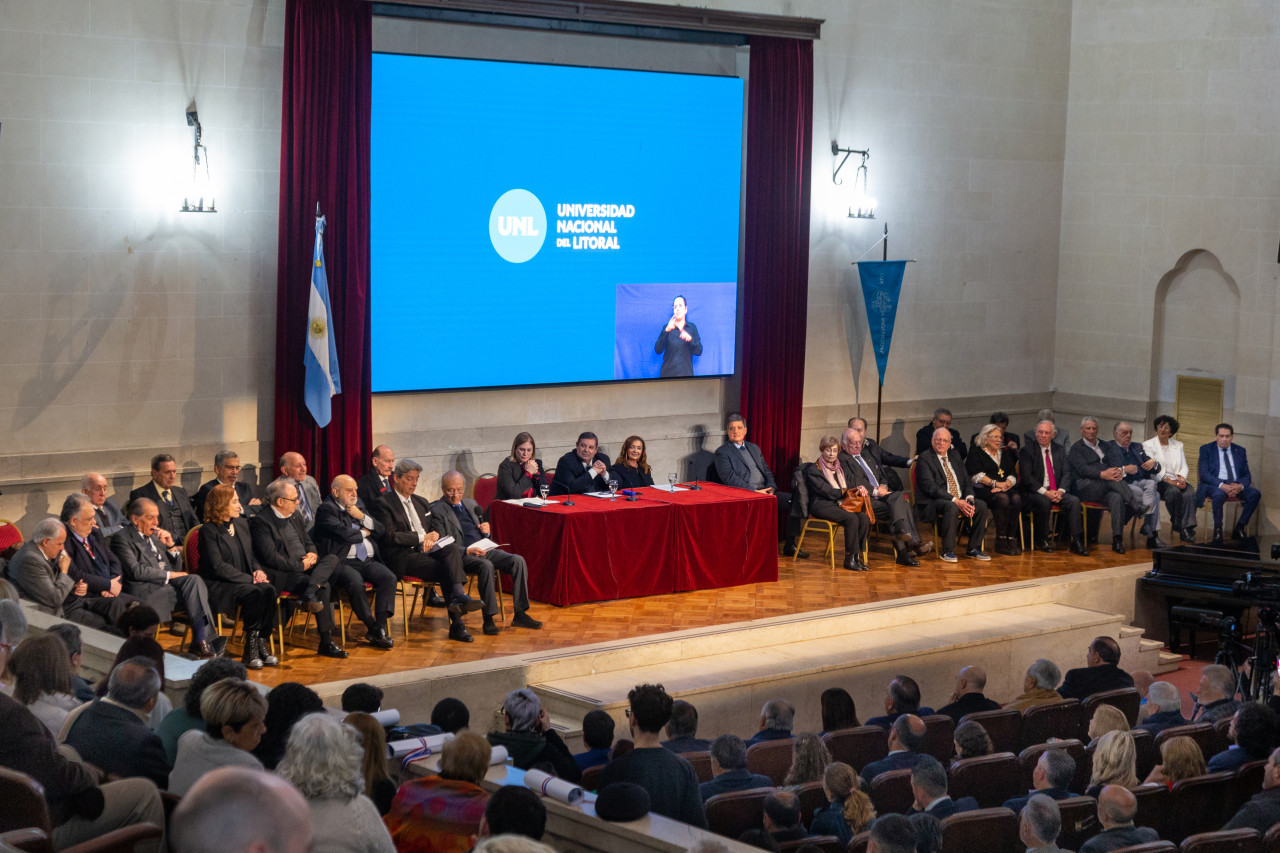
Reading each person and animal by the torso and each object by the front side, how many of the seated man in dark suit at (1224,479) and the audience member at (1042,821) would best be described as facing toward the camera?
1

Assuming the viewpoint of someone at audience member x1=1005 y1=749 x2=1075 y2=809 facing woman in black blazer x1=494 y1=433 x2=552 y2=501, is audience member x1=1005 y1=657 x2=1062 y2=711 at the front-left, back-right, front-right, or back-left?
front-right

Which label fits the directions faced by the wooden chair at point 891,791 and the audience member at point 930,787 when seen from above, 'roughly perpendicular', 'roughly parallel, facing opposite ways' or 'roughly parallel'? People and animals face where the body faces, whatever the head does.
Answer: roughly parallel

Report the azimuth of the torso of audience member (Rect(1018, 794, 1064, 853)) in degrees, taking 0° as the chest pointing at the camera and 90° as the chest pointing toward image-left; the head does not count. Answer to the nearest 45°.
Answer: approximately 135°

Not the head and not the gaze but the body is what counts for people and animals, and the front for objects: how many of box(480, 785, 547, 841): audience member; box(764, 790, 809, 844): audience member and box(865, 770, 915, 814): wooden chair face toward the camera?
0

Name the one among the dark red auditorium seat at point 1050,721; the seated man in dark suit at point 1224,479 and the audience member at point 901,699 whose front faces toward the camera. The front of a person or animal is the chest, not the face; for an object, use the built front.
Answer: the seated man in dark suit

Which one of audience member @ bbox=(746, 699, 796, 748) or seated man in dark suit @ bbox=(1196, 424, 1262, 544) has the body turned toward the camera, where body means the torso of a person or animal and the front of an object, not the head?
the seated man in dark suit

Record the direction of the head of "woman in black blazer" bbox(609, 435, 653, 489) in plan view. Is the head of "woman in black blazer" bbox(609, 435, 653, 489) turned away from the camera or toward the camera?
toward the camera

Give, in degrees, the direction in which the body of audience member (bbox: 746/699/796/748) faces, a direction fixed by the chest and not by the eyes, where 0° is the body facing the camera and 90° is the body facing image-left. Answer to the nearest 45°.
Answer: approximately 180°

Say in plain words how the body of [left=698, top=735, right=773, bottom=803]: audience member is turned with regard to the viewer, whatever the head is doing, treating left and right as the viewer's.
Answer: facing away from the viewer and to the left of the viewer

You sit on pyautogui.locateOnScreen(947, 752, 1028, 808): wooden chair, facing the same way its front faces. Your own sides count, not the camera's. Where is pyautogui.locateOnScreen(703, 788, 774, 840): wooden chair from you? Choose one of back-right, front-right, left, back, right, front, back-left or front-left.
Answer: left

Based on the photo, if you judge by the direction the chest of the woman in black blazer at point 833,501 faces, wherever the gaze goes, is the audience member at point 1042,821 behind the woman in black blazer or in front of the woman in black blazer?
in front

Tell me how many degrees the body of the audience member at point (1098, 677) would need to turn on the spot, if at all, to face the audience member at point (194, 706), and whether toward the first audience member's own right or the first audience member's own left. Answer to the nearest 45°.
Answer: approximately 90° to the first audience member's own left

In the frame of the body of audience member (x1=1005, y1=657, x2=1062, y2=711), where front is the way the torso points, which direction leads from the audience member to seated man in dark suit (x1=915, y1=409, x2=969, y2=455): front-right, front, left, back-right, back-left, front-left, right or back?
front-right

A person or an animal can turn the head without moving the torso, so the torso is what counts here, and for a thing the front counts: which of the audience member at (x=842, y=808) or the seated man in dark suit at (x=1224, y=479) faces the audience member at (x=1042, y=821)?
the seated man in dark suit

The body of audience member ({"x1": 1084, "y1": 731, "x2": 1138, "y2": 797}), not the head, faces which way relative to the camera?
away from the camera

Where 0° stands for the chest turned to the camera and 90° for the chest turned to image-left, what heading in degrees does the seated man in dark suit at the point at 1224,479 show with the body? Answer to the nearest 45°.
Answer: approximately 0°

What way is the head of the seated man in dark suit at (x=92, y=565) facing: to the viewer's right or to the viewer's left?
to the viewer's right

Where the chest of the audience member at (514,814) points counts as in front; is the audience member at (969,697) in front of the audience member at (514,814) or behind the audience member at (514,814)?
in front

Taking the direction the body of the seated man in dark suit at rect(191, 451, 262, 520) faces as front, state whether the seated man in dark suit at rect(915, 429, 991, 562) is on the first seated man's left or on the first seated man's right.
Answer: on the first seated man's left

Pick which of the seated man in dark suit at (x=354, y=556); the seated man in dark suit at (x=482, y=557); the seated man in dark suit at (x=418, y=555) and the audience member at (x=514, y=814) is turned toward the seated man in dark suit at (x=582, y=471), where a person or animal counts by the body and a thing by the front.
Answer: the audience member
